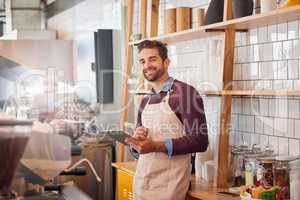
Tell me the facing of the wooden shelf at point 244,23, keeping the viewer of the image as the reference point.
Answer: facing the viewer and to the left of the viewer

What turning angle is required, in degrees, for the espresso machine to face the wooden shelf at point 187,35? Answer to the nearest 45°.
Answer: approximately 45° to its left

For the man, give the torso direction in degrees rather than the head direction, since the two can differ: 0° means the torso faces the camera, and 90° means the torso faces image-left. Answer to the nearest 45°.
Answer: approximately 45°

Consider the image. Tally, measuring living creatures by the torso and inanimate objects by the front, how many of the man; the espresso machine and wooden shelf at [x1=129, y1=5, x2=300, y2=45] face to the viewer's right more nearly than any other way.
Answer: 1

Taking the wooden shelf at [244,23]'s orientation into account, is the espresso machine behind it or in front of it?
in front

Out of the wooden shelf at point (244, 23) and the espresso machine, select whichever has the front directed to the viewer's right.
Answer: the espresso machine

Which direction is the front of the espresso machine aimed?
to the viewer's right

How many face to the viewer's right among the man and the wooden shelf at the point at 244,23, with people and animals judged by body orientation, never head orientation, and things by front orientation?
0
